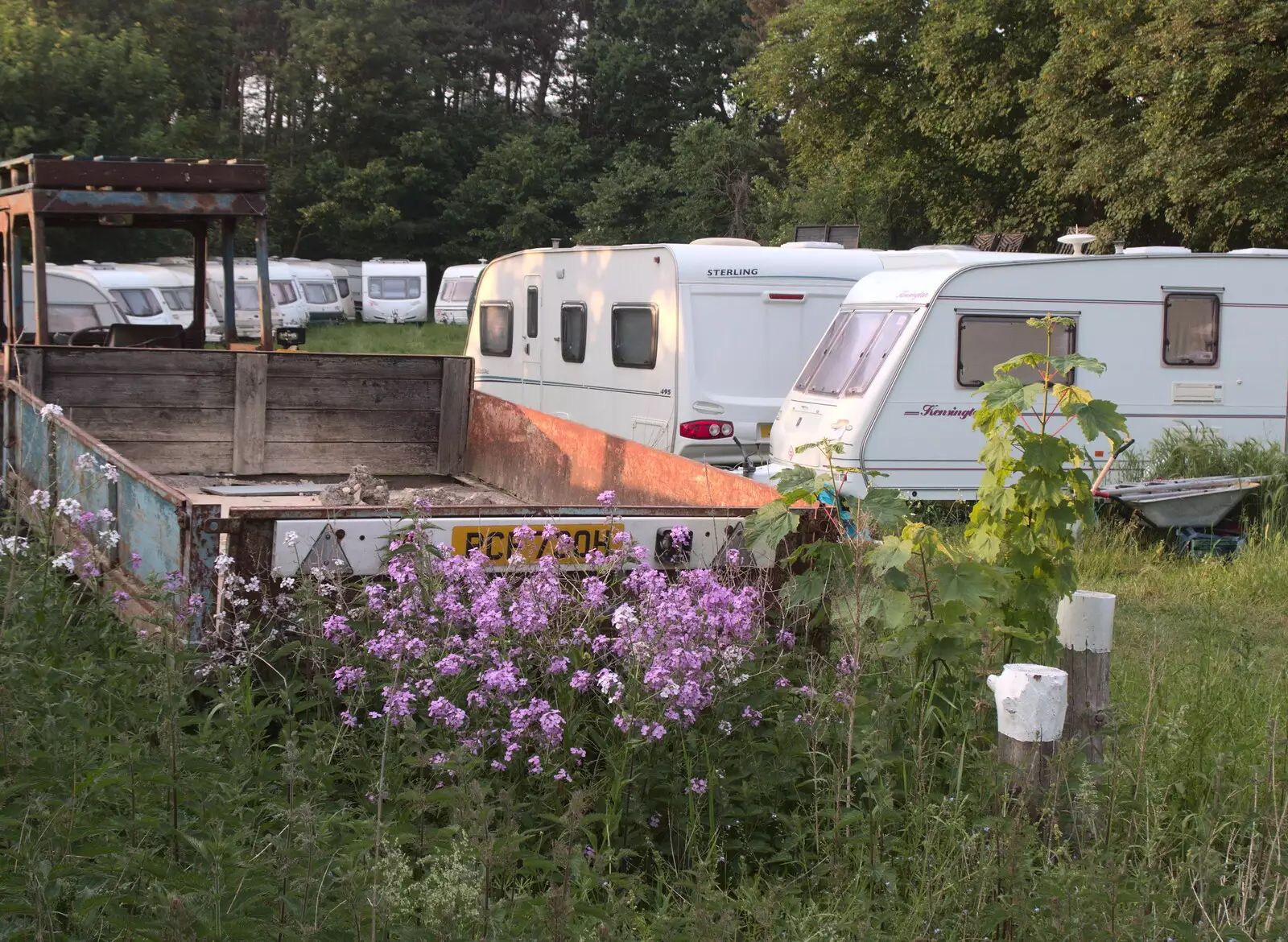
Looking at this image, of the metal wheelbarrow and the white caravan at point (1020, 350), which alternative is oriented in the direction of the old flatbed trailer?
the white caravan

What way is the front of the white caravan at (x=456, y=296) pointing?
toward the camera

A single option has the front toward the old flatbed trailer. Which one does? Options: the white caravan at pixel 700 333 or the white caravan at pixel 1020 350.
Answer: the white caravan at pixel 1020 350

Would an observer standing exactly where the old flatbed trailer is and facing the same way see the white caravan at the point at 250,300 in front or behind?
in front

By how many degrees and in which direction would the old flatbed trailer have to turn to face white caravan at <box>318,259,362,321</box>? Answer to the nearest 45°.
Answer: approximately 45° to its right

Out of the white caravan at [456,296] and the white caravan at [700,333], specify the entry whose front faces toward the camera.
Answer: the white caravan at [456,296]

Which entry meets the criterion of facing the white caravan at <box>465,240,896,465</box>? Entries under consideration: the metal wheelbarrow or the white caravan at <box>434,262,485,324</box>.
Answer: the white caravan at <box>434,262,485,324</box>

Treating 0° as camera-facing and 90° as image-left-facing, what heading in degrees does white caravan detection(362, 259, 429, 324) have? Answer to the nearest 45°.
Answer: approximately 0°

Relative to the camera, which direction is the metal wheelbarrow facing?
to the viewer's right

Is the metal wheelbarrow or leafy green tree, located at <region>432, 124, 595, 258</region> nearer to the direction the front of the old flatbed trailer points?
the leafy green tree

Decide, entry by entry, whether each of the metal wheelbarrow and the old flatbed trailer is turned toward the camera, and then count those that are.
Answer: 0

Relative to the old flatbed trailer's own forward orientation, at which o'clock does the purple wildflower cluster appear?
The purple wildflower cluster is roughly at 7 o'clock from the old flatbed trailer.

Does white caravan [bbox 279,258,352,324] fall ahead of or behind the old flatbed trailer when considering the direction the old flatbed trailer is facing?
ahead

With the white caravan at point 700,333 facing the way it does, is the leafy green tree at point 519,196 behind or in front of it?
in front

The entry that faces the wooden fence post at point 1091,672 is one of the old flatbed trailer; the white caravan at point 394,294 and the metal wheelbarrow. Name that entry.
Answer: the white caravan
